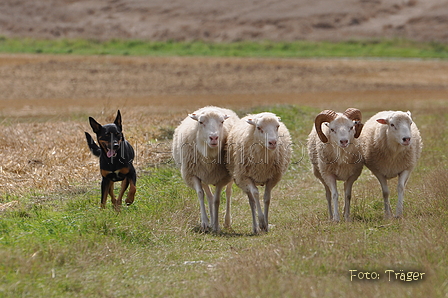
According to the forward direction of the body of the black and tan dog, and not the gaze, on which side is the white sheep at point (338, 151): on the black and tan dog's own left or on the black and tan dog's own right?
on the black and tan dog's own left

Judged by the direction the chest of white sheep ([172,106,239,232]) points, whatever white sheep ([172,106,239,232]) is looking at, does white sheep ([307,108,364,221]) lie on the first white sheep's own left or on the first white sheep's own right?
on the first white sheep's own left

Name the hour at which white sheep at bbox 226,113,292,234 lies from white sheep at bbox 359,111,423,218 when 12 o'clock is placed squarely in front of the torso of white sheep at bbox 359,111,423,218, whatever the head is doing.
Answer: white sheep at bbox 226,113,292,234 is roughly at 2 o'clock from white sheep at bbox 359,111,423,218.

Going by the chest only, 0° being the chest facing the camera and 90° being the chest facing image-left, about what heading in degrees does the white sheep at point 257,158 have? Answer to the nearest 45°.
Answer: approximately 0°

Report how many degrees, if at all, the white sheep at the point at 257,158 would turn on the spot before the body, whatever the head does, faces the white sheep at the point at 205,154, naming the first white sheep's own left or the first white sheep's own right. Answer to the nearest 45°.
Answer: approximately 90° to the first white sheep's own right

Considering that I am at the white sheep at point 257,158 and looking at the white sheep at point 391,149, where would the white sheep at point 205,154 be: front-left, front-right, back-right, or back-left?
back-left

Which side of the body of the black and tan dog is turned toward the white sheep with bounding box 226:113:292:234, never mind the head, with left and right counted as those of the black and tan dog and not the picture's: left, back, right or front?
left
